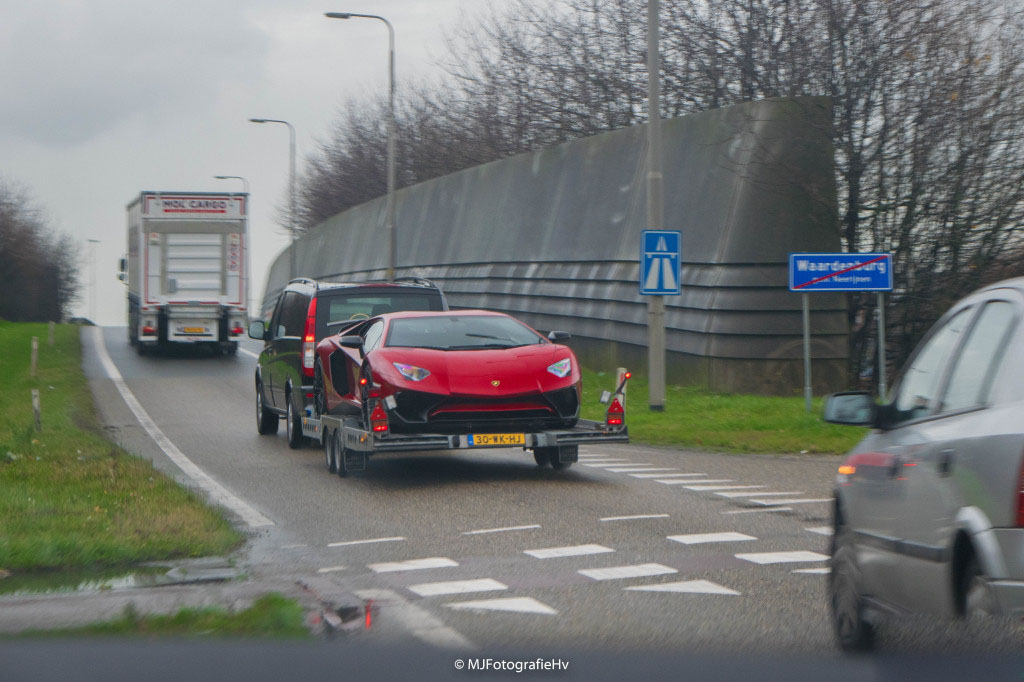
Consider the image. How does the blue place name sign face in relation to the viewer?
toward the camera

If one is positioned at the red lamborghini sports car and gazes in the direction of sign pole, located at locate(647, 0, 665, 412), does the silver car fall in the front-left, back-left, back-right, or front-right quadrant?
back-right

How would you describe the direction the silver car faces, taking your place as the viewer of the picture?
facing away from the viewer and to the left of the viewer

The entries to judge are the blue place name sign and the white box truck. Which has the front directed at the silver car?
the blue place name sign

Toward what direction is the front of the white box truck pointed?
away from the camera

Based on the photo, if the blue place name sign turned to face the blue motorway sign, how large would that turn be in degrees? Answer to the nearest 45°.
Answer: approximately 90° to its right

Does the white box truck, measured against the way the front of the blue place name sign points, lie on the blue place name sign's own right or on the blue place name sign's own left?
on the blue place name sign's own right

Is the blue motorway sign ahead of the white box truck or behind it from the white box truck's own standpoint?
behind

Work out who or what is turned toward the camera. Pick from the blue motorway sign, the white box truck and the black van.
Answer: the blue motorway sign

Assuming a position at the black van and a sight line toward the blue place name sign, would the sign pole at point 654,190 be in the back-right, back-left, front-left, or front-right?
front-left

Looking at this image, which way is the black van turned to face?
away from the camera

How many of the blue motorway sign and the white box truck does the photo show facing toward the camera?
1

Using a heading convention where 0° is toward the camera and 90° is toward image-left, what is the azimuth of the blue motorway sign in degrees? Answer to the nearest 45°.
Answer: approximately 0°

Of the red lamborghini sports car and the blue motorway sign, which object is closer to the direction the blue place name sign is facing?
the red lamborghini sports car
